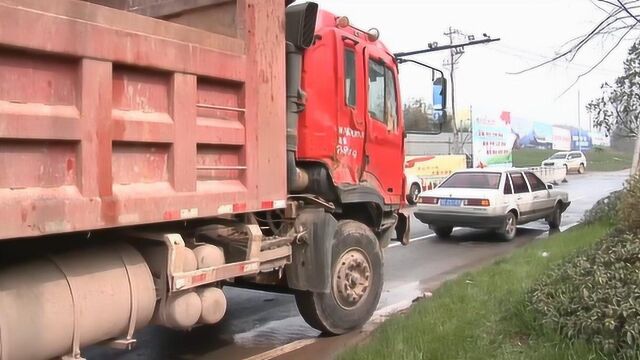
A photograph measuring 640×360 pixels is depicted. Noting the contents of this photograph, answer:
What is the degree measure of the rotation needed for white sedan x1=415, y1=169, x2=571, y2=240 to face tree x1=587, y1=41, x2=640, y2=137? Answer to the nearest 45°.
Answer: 0° — it already faces it

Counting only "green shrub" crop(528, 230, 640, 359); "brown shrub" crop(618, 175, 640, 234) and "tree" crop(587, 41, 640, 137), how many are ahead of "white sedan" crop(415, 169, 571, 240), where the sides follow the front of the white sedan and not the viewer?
1

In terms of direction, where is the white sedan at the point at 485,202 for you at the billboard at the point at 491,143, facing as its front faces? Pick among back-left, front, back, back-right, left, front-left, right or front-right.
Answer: front

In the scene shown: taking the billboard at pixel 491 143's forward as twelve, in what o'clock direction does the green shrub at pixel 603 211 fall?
The green shrub is roughly at 12 o'clock from the billboard.

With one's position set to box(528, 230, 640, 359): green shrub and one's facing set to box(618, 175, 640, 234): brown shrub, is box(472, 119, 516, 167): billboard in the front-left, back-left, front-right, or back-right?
front-left

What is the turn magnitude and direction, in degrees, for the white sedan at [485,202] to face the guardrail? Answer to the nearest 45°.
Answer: approximately 45° to its left

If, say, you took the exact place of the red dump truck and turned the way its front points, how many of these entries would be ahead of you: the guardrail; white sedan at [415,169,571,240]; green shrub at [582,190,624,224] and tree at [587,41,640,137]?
4

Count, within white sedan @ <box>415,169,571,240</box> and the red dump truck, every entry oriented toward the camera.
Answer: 0

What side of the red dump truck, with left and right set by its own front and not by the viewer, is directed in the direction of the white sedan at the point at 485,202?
front

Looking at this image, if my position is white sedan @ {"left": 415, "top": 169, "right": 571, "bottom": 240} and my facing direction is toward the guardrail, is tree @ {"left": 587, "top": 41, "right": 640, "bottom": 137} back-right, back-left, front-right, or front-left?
front-right

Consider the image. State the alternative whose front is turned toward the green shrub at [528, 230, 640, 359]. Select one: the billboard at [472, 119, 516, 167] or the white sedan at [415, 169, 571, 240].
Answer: the billboard

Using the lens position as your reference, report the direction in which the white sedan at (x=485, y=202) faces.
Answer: facing away from the viewer and to the right of the viewer

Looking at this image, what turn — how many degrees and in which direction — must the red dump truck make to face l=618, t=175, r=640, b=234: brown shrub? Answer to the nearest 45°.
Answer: approximately 45° to its right

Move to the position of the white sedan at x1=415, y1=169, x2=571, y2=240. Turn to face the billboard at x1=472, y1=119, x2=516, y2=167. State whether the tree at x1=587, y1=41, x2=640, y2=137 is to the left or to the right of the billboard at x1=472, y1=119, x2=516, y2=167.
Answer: right

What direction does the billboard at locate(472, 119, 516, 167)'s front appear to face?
toward the camera

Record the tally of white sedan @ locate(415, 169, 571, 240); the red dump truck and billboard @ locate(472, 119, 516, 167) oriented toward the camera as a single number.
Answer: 1

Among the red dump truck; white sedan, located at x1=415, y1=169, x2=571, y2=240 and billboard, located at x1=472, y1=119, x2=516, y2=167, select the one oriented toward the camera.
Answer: the billboard

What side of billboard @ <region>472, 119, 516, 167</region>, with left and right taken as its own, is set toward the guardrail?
left

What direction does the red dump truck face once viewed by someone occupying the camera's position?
facing away from the viewer and to the right of the viewer
